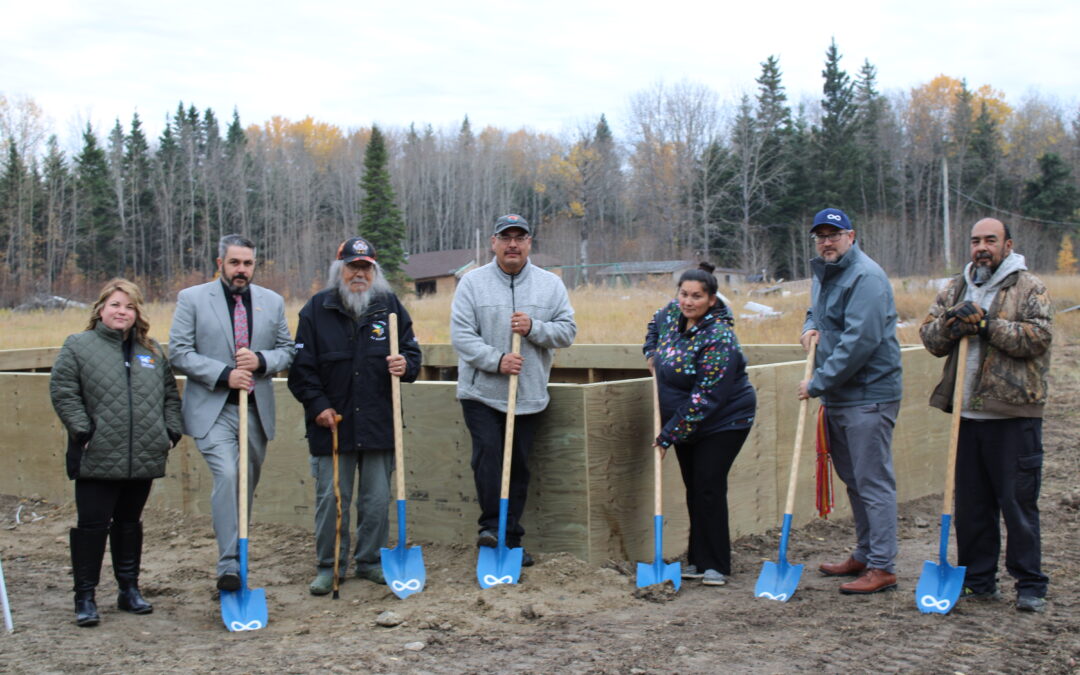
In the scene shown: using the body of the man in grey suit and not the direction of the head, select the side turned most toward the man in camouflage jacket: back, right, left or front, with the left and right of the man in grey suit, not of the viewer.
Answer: left

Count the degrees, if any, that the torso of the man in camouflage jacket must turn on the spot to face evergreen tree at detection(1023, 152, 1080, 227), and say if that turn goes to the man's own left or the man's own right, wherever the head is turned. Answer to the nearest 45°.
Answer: approximately 135° to the man's own right

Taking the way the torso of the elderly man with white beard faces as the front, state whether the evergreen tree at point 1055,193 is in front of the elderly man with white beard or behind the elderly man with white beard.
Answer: behind

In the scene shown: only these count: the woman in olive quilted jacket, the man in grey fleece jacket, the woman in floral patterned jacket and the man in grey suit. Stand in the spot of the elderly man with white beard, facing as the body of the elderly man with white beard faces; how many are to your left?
2

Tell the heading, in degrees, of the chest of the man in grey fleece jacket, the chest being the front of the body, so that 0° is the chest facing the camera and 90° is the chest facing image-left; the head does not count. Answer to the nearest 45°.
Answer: approximately 0°

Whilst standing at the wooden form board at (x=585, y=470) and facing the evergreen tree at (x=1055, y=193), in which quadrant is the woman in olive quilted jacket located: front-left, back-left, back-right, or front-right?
back-left

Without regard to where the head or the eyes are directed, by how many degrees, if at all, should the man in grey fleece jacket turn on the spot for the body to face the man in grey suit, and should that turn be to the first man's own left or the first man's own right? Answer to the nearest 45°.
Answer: approximately 90° to the first man's own right

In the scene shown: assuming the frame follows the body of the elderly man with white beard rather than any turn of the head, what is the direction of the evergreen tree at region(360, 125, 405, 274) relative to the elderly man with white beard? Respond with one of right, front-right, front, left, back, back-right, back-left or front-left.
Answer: back

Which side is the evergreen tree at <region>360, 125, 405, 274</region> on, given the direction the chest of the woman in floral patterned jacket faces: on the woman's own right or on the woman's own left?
on the woman's own right

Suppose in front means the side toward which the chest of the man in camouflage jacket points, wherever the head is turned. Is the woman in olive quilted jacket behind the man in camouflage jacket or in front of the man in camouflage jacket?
in front
